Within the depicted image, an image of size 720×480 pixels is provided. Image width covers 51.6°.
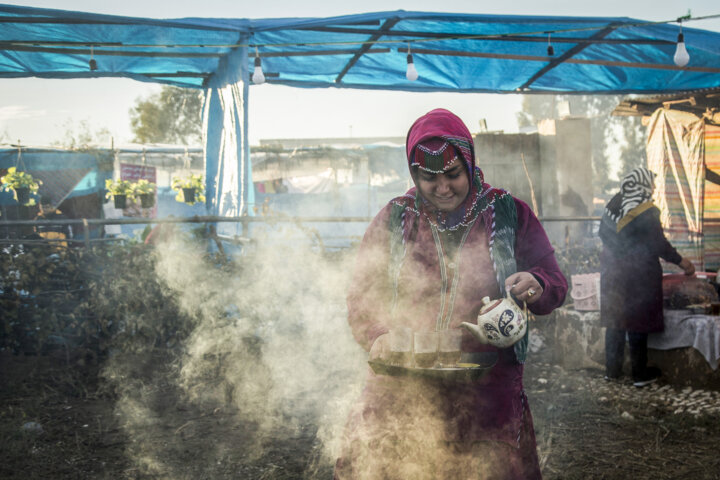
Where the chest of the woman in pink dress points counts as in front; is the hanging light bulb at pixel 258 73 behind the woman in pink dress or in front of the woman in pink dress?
behind

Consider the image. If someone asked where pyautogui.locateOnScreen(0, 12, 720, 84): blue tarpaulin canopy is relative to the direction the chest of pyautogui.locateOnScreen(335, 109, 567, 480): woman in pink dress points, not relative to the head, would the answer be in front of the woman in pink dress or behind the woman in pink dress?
behind

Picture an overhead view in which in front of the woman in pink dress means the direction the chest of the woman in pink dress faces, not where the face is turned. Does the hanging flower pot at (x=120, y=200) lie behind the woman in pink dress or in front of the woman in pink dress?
behind

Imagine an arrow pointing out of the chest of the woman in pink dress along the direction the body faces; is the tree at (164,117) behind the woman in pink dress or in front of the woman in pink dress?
behind

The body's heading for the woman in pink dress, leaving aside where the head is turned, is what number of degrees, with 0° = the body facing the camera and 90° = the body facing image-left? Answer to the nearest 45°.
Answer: approximately 0°

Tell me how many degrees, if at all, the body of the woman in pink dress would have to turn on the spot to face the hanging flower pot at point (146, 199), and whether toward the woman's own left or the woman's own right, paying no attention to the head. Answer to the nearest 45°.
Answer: approximately 135° to the woman's own right
